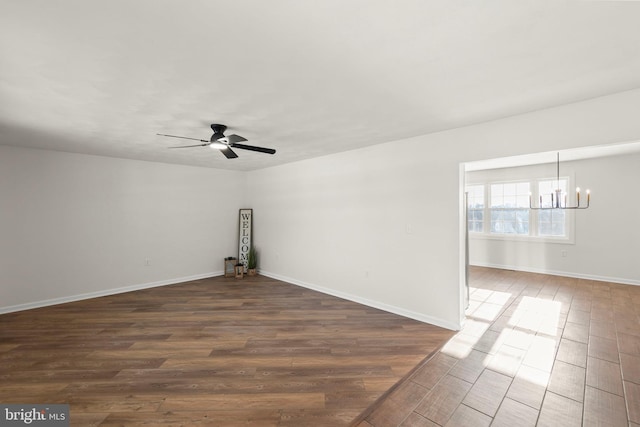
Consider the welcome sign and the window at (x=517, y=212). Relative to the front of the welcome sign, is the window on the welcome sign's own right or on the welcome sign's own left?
on the welcome sign's own left

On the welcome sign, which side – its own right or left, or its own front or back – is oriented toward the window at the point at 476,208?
left

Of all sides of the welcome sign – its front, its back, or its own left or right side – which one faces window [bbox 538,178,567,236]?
left

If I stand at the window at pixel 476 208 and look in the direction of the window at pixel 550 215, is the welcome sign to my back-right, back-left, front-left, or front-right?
back-right

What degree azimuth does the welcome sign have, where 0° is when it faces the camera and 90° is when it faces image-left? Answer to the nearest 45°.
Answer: approximately 0°
